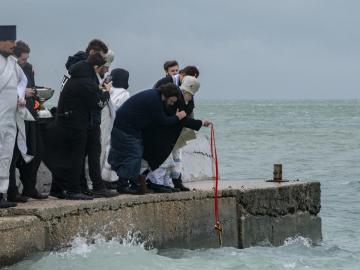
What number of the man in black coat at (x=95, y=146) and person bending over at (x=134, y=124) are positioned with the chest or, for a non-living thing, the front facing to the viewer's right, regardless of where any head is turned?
2

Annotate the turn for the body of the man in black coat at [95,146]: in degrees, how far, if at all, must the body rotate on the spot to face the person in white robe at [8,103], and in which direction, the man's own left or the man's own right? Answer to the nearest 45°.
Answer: approximately 135° to the man's own right

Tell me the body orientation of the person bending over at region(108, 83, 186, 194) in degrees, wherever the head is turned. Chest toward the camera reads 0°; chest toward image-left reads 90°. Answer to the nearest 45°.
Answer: approximately 270°

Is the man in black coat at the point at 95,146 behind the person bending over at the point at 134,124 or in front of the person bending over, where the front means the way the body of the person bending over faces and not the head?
behind

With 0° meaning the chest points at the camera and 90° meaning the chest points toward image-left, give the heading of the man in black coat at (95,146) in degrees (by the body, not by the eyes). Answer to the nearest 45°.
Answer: approximately 270°

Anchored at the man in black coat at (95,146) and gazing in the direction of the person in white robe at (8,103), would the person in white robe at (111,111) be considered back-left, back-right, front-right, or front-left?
back-right

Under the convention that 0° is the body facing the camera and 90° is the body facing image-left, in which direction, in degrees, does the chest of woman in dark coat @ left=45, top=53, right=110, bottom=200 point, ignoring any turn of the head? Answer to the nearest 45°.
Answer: approximately 270°

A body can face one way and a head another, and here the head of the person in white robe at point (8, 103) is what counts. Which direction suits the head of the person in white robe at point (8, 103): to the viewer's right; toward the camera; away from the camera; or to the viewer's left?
to the viewer's right
